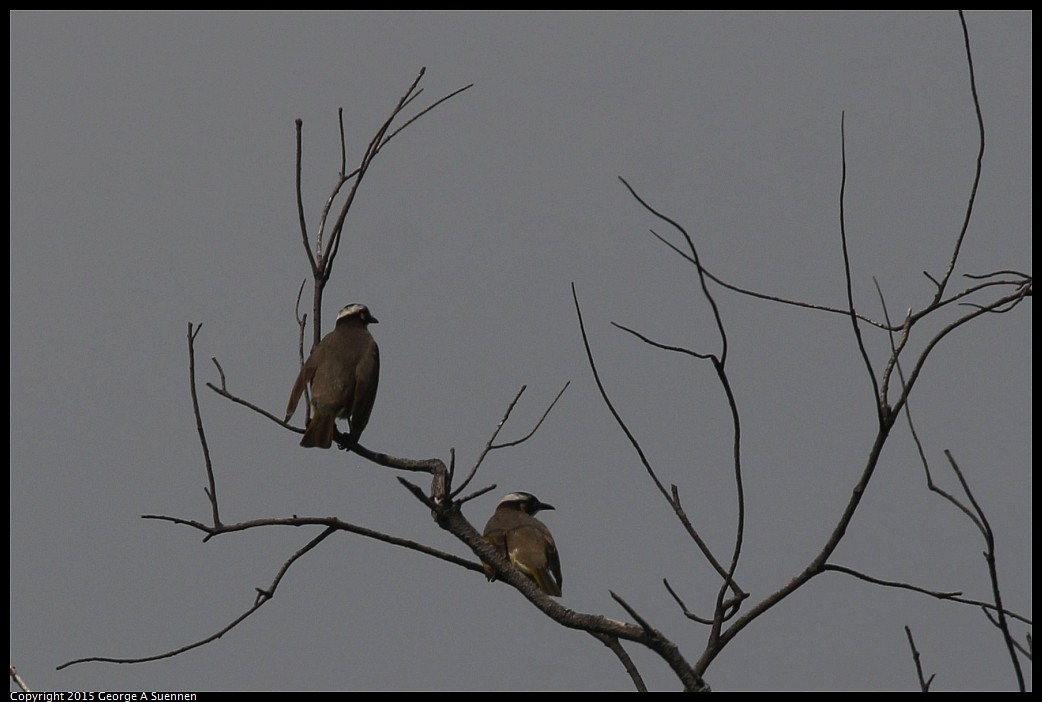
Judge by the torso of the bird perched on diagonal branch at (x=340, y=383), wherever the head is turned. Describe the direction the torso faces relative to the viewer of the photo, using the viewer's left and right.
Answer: facing away from the viewer and to the right of the viewer
